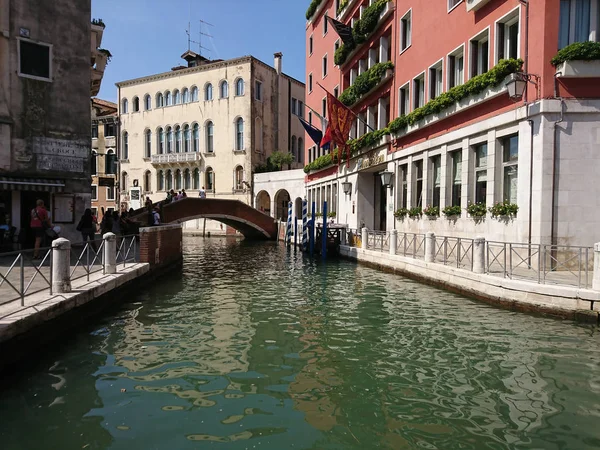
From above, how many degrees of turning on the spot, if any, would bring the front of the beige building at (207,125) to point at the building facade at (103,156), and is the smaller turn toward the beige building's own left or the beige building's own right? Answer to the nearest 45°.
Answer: approximately 90° to the beige building's own right

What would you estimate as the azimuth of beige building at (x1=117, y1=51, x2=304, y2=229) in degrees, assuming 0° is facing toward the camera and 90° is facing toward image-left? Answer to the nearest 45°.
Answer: approximately 45°

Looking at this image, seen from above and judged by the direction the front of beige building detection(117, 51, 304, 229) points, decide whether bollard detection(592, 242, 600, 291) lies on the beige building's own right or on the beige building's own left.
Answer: on the beige building's own left

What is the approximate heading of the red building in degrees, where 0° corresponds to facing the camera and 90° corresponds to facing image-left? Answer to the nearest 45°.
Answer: approximately 45°

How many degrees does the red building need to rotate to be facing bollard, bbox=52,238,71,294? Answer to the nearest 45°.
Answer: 0° — it already faces it

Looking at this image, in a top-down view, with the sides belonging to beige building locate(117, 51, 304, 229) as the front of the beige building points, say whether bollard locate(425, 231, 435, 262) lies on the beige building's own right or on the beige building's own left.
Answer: on the beige building's own left

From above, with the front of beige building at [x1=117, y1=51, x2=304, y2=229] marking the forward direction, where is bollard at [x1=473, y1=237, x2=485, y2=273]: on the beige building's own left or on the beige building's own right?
on the beige building's own left

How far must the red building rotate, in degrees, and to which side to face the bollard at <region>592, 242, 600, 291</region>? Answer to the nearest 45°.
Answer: approximately 45° to its left
